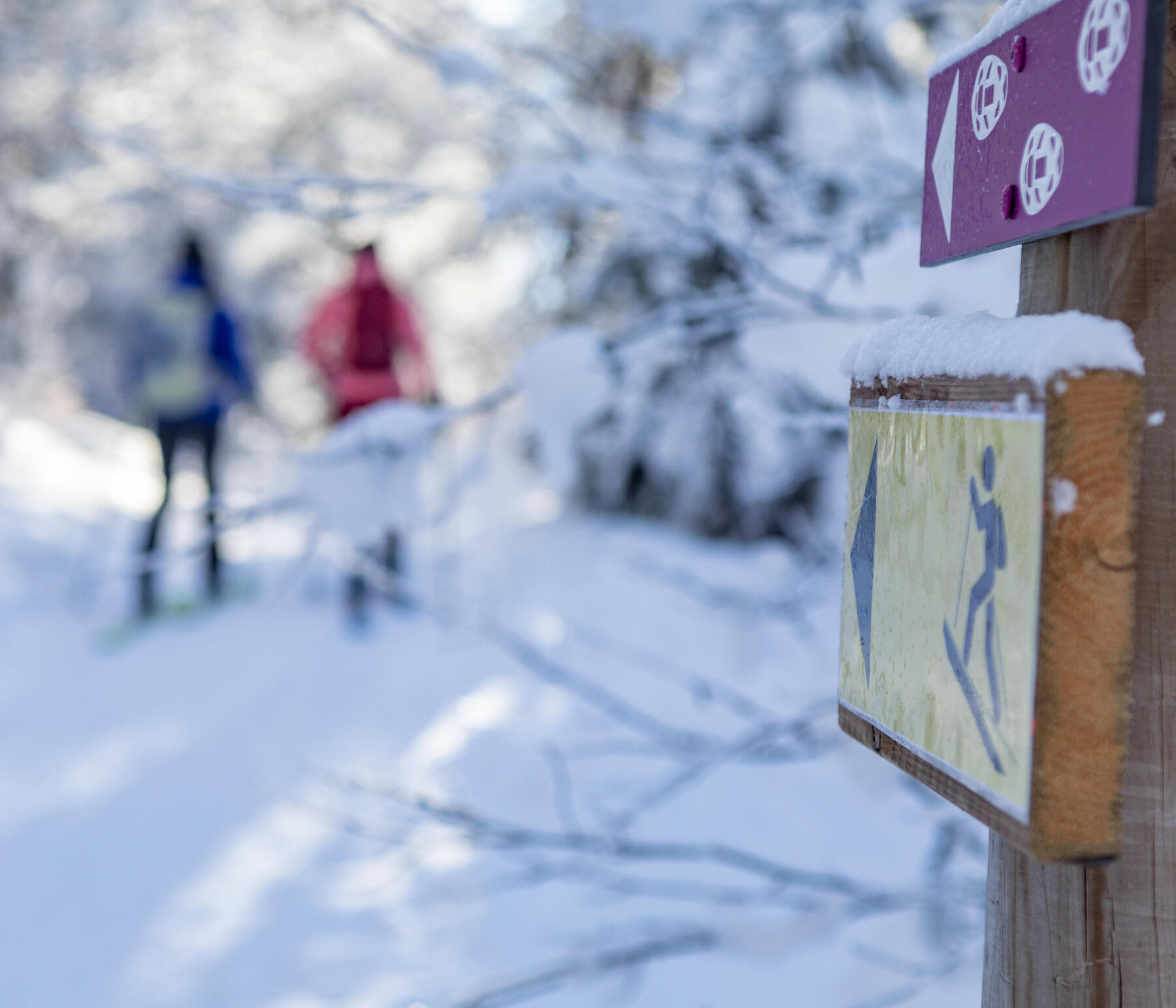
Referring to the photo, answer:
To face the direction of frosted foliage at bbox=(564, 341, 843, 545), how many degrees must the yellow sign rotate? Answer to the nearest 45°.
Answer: approximately 135° to its right

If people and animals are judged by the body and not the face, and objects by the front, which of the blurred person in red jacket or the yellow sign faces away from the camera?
the blurred person in red jacket

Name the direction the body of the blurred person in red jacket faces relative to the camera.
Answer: away from the camera

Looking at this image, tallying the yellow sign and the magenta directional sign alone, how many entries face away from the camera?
0

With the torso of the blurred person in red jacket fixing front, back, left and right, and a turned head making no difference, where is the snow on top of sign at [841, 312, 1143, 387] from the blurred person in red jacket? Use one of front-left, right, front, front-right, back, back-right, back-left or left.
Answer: back

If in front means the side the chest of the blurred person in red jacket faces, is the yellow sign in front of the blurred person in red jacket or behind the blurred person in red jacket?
behind

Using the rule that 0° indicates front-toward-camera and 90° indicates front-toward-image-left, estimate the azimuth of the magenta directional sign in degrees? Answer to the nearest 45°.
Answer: approximately 45°

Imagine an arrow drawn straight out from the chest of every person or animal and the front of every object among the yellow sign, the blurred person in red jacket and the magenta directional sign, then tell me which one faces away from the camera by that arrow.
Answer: the blurred person in red jacket

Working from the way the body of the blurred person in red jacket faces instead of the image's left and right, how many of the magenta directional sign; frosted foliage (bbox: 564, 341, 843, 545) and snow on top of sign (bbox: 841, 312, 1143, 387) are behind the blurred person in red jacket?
2

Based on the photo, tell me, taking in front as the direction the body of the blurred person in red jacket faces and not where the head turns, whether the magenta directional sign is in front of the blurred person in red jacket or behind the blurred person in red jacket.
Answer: behind

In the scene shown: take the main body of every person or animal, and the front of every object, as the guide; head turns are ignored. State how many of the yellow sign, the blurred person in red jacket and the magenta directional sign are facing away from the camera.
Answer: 1

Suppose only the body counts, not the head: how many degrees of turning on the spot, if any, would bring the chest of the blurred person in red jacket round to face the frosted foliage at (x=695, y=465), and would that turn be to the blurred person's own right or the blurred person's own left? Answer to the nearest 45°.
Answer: approximately 45° to the blurred person's own right

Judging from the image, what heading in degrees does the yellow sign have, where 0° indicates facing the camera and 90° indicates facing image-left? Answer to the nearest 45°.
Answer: approximately 45°
